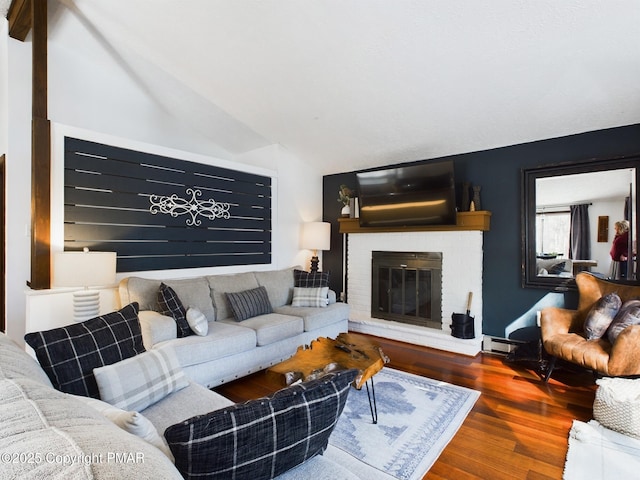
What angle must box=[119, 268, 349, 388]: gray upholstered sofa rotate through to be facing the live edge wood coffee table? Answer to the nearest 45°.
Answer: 0° — it already faces it

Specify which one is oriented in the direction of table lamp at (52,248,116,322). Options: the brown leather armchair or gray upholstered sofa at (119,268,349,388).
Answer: the brown leather armchair

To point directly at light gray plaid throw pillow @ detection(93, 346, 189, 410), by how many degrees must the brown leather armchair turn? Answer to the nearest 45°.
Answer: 0° — it already faces it

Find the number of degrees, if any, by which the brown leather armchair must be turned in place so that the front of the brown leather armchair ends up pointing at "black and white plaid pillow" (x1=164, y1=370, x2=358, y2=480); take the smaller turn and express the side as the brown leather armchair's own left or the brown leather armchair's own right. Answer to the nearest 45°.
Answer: approximately 45° to the brown leather armchair's own left

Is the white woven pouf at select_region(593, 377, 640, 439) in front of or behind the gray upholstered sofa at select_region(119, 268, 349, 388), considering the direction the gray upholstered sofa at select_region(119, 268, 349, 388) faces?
in front

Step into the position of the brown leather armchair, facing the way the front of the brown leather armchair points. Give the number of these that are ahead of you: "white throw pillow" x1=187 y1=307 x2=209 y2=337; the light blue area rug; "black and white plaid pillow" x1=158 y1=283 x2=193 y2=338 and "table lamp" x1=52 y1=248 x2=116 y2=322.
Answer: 4

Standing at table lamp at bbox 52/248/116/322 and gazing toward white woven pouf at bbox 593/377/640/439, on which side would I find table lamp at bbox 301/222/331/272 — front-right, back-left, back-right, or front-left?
front-left

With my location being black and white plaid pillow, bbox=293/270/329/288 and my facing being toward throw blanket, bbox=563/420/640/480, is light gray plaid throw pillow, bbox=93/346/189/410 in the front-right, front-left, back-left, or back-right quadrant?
front-right

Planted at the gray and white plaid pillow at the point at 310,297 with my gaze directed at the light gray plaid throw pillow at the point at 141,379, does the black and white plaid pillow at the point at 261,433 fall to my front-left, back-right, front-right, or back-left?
front-left

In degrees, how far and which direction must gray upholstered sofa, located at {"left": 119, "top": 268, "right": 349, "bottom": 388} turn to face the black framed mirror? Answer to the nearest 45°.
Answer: approximately 45° to its left

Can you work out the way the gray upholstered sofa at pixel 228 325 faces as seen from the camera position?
facing the viewer and to the right of the viewer

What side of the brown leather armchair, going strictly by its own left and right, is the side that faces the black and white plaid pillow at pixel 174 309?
front

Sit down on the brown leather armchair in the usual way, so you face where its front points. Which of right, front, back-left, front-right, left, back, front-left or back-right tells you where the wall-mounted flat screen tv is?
front-right

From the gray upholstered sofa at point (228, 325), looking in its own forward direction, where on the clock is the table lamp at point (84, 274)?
The table lamp is roughly at 4 o'clock from the gray upholstered sofa.

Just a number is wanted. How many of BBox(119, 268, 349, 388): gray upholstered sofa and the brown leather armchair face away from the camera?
0

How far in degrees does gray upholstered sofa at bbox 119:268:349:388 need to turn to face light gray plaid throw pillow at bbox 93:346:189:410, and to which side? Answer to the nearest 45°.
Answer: approximately 45° to its right

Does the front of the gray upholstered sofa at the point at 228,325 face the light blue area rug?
yes

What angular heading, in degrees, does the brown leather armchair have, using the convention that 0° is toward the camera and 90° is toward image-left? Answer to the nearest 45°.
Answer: approximately 45°

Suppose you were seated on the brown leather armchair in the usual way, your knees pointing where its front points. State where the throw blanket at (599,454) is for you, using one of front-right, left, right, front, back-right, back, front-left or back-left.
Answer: front-left
